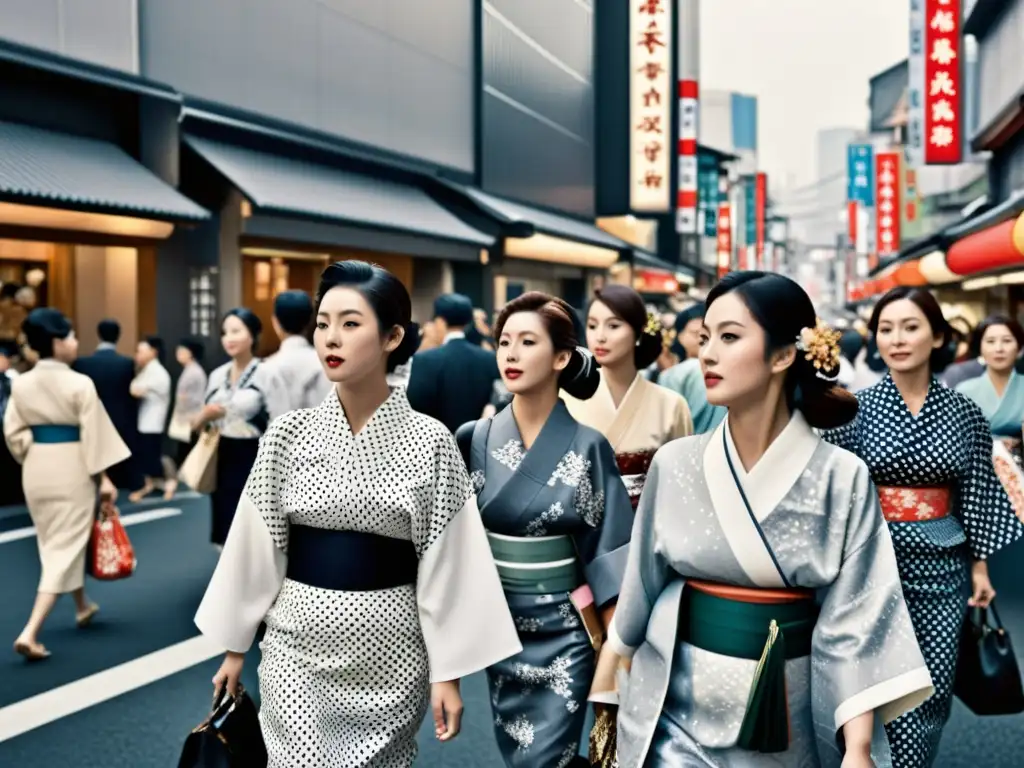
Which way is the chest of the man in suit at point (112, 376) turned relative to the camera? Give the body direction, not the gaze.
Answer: away from the camera

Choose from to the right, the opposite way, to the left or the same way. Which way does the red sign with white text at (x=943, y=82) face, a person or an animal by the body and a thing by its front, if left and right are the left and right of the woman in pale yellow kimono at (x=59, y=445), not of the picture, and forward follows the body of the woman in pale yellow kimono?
the opposite way

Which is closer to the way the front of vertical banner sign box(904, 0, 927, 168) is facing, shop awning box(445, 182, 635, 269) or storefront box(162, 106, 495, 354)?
the storefront

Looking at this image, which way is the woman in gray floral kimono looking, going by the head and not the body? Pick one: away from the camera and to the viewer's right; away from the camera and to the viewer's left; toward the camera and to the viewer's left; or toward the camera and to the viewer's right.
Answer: toward the camera and to the viewer's left

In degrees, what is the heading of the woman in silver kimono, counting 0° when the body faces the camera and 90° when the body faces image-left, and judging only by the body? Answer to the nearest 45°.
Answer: approximately 45°

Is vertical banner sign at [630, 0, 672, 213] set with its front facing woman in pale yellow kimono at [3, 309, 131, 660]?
yes

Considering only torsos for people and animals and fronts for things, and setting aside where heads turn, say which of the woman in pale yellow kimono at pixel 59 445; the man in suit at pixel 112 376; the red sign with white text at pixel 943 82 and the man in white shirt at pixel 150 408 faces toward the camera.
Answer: the red sign with white text

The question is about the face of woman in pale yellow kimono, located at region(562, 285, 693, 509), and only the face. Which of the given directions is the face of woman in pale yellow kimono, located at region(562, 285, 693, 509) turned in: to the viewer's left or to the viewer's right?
to the viewer's left

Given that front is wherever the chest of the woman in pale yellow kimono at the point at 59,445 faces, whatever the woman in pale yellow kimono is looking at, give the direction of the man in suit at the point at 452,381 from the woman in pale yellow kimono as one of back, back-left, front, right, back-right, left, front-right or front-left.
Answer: front-right

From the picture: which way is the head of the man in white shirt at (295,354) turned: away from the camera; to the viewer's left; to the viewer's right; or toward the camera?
away from the camera

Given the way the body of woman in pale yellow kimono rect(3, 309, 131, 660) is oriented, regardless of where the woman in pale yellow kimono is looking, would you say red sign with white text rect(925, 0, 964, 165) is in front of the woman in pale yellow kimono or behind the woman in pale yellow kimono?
in front

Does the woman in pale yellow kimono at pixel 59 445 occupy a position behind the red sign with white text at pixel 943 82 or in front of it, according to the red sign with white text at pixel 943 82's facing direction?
in front

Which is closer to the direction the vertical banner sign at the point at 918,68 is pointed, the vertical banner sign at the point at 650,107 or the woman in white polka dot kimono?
the woman in white polka dot kimono
